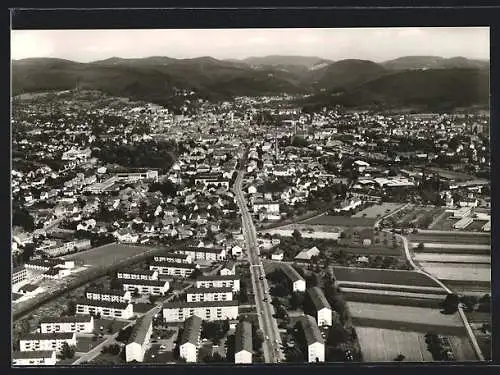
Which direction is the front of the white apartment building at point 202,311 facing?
toward the camera
